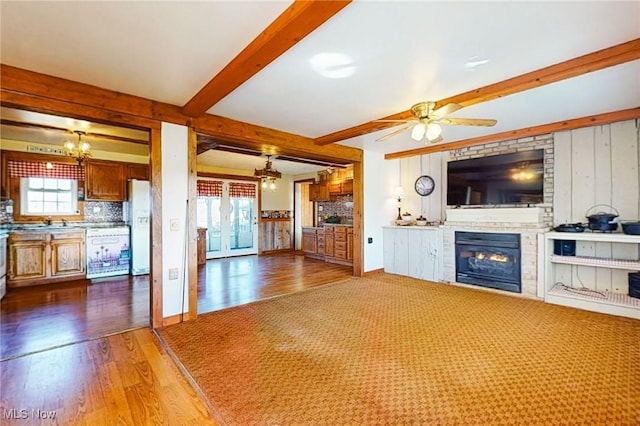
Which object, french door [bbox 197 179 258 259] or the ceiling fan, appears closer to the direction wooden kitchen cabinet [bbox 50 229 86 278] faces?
the ceiling fan

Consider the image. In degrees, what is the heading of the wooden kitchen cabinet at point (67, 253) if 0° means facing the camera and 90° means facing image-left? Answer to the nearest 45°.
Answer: approximately 0°

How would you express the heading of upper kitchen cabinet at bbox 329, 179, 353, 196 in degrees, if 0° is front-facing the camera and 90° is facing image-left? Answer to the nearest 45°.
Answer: approximately 45°

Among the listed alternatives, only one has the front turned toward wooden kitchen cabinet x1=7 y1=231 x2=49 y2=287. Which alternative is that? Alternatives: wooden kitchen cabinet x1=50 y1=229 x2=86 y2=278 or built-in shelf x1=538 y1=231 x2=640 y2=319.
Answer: the built-in shelf

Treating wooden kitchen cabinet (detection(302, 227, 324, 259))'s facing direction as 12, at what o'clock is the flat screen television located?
The flat screen television is roughly at 9 o'clock from the wooden kitchen cabinet.

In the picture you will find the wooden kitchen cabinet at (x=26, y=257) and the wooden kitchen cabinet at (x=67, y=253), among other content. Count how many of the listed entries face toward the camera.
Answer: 2

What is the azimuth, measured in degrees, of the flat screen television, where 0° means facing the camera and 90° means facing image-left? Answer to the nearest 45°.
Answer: approximately 45°

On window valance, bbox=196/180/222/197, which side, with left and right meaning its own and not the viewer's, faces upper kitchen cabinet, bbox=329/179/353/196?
left
